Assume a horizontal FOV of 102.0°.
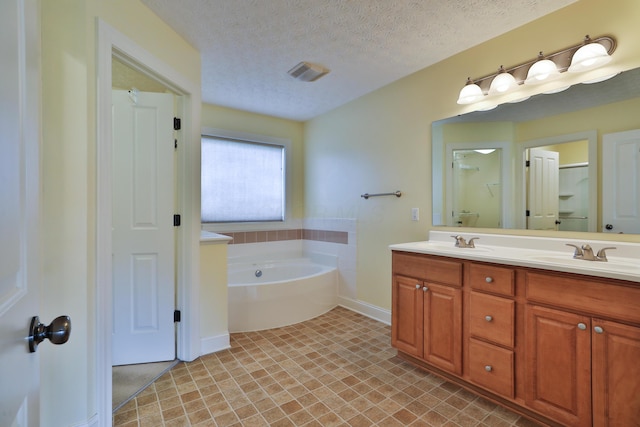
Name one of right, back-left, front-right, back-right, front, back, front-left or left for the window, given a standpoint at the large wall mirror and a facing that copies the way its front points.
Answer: front-right

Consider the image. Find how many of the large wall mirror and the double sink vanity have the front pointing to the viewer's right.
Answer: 0

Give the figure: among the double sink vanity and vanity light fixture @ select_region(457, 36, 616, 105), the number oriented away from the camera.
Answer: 0

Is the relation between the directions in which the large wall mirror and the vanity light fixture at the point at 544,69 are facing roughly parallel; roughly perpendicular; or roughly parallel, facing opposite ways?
roughly parallel

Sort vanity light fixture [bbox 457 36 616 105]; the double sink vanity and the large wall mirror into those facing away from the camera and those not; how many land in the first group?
0

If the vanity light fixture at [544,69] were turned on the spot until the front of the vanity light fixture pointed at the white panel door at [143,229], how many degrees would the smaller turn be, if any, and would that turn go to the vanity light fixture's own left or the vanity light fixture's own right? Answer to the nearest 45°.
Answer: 0° — it already faces it

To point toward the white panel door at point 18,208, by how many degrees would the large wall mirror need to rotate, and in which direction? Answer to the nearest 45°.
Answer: approximately 45° to its left

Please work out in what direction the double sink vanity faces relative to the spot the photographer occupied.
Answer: facing the viewer and to the left of the viewer

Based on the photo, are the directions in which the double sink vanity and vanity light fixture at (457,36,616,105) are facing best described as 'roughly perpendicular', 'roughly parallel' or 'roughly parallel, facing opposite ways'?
roughly parallel

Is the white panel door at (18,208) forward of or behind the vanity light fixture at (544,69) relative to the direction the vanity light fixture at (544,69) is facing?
forward

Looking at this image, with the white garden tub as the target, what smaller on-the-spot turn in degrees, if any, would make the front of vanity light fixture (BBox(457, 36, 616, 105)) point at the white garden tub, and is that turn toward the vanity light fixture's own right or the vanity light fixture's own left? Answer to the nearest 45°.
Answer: approximately 45° to the vanity light fixture's own right

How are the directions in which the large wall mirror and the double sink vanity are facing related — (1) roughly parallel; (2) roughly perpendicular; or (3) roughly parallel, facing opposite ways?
roughly parallel
